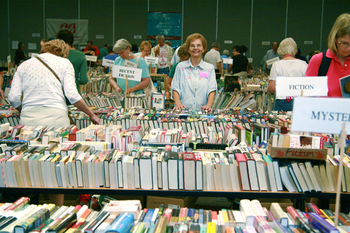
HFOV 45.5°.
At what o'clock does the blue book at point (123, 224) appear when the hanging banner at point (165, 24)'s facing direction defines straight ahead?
The blue book is roughly at 12 o'clock from the hanging banner.

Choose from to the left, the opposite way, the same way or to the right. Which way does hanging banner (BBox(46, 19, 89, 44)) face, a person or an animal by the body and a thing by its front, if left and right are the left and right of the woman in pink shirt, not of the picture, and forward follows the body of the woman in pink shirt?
the same way

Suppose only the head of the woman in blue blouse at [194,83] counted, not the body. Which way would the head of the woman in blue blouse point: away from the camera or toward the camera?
toward the camera

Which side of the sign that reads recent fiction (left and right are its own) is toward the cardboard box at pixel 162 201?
front

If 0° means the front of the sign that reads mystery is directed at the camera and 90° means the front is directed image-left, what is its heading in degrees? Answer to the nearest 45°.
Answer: approximately 0°

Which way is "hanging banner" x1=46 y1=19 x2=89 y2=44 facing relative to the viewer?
toward the camera

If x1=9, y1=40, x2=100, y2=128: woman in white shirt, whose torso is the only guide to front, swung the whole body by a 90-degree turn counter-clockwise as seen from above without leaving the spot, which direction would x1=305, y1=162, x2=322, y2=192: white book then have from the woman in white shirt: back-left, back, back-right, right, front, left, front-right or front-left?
back

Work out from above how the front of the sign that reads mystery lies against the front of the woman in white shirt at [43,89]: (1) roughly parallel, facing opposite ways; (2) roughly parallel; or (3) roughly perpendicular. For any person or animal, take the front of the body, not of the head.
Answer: roughly parallel, facing opposite ways

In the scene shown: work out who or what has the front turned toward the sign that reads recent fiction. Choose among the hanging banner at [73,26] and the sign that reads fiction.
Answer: the hanging banner

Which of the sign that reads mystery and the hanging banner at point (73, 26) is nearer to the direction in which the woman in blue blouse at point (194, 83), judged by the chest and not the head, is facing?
the sign that reads mystery

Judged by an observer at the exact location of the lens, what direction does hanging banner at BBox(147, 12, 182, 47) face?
facing the viewer

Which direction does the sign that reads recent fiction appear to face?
toward the camera

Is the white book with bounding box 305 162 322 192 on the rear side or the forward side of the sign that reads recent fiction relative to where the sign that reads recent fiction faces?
on the forward side

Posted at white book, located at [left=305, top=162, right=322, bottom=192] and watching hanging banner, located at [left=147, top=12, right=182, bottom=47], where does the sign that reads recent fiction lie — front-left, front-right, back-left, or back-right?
front-left

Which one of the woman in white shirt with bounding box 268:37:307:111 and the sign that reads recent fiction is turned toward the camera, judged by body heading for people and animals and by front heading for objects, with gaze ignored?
the sign that reads recent fiction

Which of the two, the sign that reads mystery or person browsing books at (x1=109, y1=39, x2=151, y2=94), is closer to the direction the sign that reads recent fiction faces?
the sign that reads mystery

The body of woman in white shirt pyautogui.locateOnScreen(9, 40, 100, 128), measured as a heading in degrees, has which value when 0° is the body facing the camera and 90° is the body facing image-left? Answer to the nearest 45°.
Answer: approximately 225°

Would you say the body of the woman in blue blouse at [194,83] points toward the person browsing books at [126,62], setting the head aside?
no

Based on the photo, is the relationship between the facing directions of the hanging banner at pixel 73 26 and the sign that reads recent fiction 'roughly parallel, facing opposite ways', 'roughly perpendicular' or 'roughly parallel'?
roughly parallel

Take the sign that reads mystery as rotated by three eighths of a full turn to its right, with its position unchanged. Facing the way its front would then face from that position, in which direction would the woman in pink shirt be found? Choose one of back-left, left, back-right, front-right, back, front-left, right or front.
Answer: front-right
